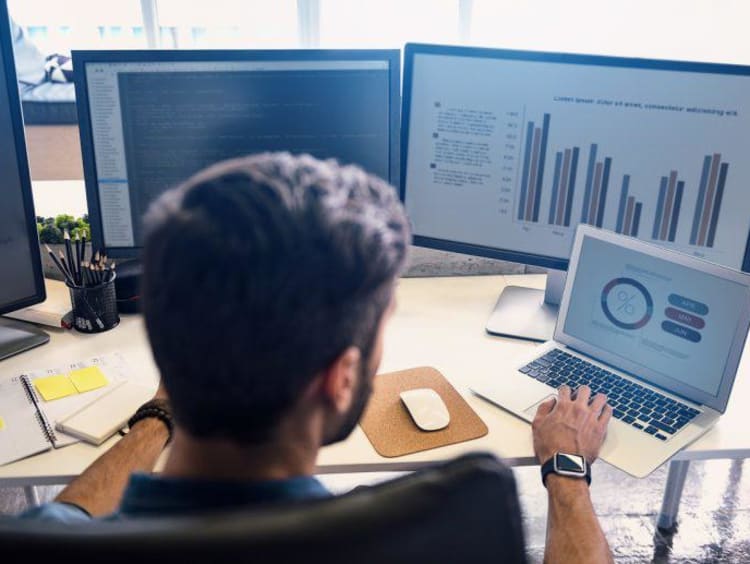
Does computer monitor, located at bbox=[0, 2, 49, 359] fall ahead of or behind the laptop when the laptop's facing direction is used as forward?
ahead

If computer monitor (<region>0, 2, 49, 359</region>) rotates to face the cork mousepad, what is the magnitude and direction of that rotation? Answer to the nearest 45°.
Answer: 0° — it already faces it

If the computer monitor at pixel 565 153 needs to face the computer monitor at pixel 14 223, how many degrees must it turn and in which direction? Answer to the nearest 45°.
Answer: approximately 45° to its right

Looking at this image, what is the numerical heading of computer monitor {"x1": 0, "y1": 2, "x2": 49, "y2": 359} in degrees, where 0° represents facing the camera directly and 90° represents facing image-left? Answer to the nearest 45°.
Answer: approximately 315°

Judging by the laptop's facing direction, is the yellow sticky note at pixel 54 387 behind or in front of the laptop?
in front

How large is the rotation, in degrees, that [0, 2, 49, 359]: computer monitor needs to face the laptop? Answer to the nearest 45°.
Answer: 0° — it already faces it

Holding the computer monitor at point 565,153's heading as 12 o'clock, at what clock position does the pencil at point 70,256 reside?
The pencil is roughly at 1 o'clock from the computer monitor.

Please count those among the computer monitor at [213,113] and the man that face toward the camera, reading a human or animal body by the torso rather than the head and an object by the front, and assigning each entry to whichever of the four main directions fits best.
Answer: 1

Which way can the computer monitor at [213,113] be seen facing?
toward the camera

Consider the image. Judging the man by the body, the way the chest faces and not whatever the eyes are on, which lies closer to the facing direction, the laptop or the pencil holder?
the laptop

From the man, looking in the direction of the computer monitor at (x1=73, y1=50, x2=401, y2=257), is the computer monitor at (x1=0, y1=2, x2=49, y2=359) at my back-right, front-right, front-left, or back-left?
front-left

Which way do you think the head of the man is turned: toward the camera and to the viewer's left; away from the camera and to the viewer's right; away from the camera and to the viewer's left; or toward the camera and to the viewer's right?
away from the camera and to the viewer's right
